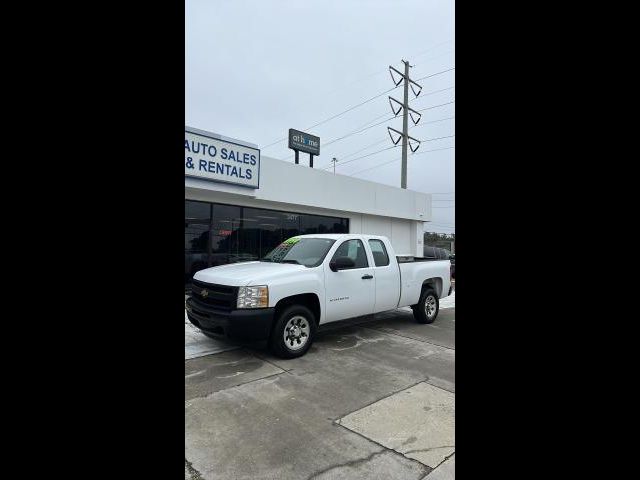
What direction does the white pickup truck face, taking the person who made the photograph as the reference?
facing the viewer and to the left of the viewer

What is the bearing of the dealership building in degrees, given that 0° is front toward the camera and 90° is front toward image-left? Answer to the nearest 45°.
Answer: approximately 315°

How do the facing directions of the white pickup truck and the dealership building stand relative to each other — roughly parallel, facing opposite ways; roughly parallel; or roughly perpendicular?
roughly perpendicular

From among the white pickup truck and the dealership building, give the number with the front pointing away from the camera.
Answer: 0

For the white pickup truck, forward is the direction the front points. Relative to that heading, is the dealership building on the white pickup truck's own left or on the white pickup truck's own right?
on the white pickup truck's own right

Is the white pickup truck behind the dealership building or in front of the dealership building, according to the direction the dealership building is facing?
in front
